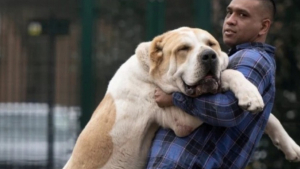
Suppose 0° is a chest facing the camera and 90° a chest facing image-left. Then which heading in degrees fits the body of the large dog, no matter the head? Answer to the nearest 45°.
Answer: approximately 315°

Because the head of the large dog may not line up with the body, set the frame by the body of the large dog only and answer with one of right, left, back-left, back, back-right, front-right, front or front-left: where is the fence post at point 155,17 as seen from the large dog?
back-left

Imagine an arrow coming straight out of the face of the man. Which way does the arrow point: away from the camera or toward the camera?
toward the camera

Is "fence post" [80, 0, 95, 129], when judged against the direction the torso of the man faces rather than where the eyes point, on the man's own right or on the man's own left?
on the man's own right

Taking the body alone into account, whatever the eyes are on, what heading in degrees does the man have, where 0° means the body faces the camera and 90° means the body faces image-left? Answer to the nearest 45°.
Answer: approximately 90°

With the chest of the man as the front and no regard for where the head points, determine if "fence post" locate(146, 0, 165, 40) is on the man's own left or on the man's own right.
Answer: on the man's own right

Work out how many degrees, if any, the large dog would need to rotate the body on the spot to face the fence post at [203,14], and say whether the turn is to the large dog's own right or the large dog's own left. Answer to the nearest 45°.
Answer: approximately 135° to the large dog's own left
